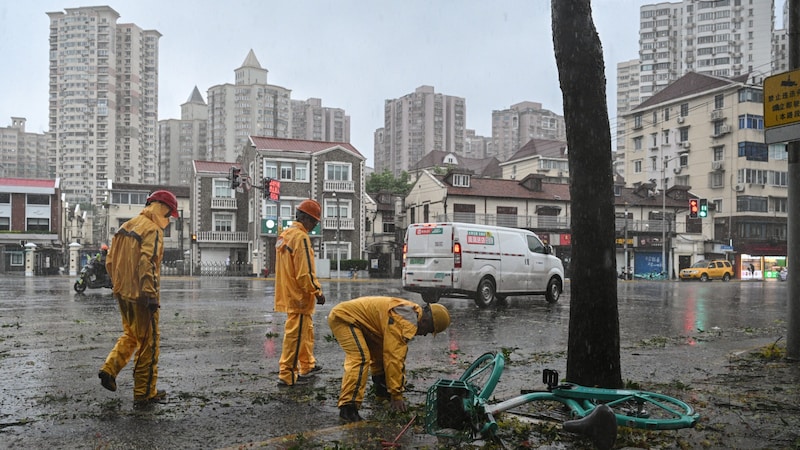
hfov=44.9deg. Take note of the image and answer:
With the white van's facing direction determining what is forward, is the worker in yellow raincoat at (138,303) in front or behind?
behind

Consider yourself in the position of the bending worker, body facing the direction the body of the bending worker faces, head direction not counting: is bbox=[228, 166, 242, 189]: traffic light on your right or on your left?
on your left

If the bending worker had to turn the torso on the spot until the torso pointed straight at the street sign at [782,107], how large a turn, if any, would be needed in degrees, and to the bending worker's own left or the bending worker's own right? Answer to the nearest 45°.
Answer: approximately 45° to the bending worker's own left

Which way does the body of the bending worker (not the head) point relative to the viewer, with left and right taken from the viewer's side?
facing to the right of the viewer

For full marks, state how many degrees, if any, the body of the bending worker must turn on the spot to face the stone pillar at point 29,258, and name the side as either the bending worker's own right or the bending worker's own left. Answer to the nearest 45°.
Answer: approximately 135° to the bending worker's own left

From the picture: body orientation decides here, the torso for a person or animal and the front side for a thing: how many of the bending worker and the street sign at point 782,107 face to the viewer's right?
1

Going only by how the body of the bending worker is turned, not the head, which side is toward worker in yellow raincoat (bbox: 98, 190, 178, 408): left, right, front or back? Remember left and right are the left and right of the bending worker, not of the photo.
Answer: back

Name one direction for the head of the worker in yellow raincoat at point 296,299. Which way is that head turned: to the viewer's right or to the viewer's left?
to the viewer's right

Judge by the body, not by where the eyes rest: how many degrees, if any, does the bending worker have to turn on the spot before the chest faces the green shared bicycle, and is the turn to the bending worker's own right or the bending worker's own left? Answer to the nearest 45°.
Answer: approximately 45° to the bending worker's own right

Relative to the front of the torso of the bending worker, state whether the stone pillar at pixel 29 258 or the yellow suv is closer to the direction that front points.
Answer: the yellow suv

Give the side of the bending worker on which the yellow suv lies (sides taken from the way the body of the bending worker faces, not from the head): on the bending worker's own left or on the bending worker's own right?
on the bending worker's own left

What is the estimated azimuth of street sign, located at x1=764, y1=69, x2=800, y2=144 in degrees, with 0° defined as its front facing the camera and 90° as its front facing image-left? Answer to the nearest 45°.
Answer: approximately 45°
